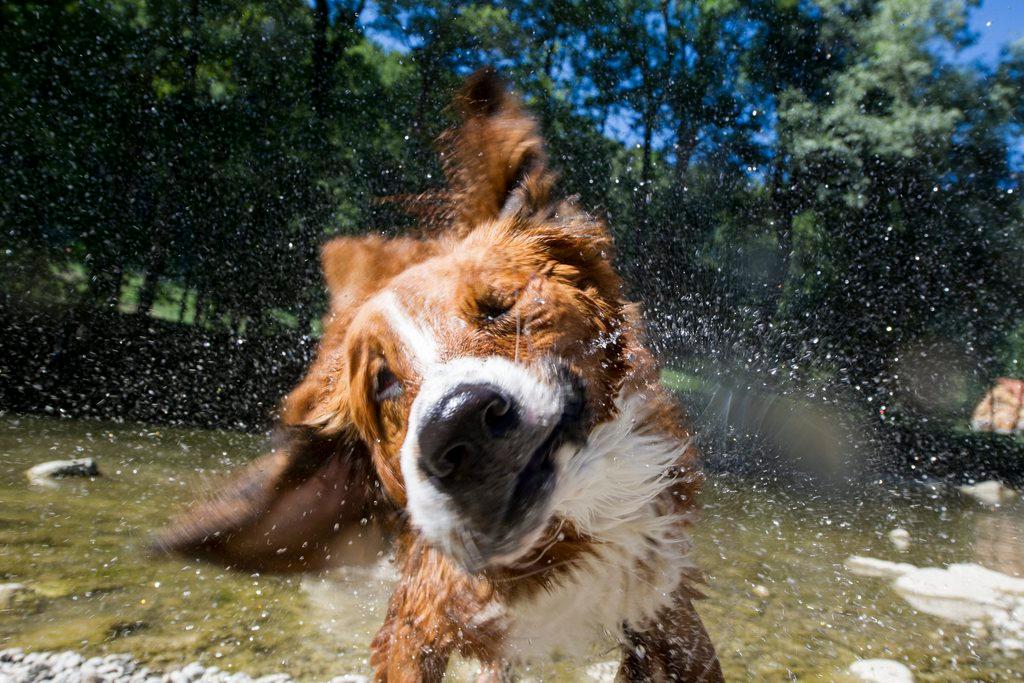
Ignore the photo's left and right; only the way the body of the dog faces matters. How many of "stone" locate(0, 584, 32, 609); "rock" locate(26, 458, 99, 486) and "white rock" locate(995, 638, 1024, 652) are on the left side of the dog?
1

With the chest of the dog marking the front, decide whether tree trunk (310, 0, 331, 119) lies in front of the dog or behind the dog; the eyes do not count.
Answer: behind

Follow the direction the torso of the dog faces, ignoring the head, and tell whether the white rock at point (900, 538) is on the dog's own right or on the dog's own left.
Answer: on the dog's own left

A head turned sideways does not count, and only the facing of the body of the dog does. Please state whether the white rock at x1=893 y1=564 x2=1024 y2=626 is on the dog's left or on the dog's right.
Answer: on the dog's left

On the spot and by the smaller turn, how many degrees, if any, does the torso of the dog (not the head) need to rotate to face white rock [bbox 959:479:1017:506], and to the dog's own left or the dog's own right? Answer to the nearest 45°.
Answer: approximately 135° to the dog's own left

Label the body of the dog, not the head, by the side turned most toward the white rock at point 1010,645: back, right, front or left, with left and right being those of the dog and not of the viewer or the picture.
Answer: left

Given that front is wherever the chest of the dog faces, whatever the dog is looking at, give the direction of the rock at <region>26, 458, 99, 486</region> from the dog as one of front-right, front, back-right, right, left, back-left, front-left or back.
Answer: back-right

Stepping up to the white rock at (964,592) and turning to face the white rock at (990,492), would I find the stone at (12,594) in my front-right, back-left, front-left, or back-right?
back-left

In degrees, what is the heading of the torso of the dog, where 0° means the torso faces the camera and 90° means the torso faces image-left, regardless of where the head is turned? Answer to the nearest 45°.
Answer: approximately 0°
